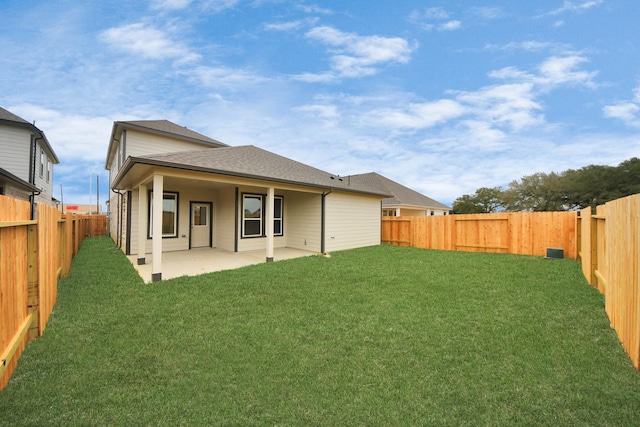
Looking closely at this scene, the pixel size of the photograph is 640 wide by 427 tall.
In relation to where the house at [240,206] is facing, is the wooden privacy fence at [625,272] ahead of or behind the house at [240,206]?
behind

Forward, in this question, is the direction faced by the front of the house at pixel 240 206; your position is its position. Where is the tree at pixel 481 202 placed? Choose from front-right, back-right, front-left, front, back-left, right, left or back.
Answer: right

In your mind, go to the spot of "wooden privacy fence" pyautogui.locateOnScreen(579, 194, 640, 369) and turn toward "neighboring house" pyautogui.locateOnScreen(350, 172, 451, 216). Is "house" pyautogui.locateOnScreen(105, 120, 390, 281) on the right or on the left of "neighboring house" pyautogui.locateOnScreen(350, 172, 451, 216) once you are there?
left

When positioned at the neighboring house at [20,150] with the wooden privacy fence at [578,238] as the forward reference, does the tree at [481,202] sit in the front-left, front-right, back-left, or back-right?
front-left

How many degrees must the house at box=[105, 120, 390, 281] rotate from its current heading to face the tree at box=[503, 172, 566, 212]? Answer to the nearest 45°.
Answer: approximately 90° to its right

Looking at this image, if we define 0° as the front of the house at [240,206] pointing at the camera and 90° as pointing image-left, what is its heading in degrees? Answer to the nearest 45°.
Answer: approximately 135°

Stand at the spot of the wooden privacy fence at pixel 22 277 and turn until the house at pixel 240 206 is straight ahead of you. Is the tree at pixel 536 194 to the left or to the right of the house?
right
